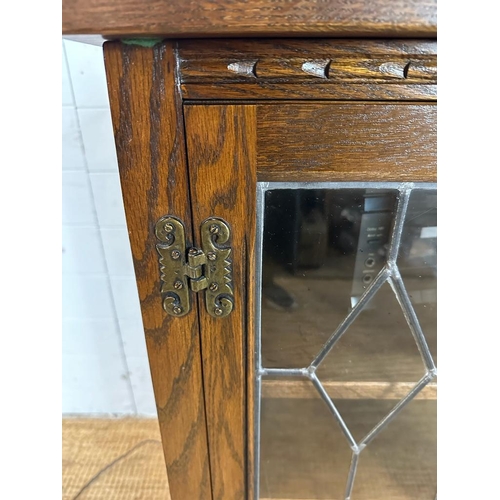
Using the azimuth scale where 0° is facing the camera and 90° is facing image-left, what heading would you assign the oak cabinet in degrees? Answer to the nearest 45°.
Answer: approximately 0°
